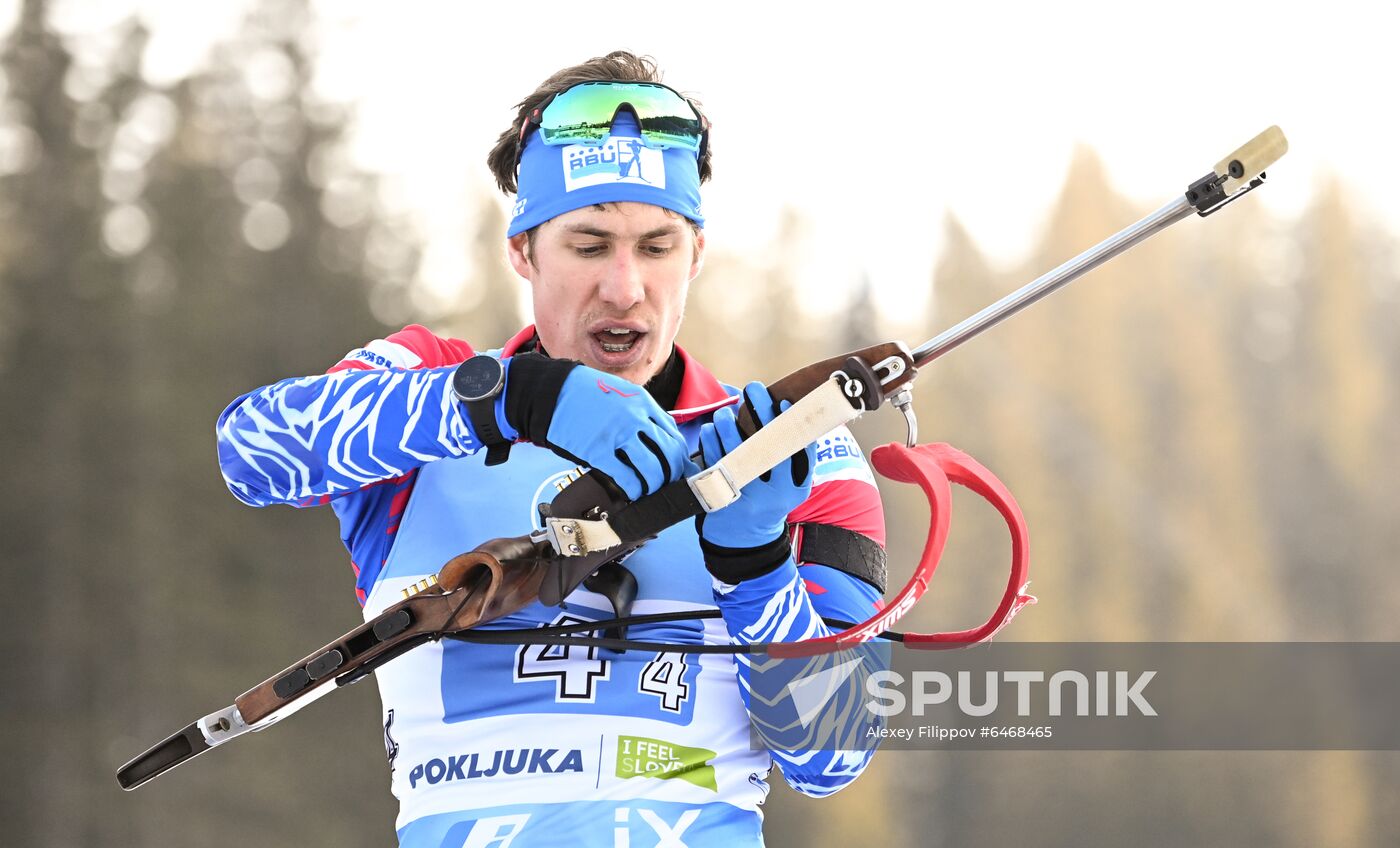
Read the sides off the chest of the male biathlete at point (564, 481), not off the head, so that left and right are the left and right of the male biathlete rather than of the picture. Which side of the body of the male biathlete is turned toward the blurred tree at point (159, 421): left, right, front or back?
back

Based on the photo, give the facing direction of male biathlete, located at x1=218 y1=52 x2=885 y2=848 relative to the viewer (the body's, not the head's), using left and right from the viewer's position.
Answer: facing the viewer

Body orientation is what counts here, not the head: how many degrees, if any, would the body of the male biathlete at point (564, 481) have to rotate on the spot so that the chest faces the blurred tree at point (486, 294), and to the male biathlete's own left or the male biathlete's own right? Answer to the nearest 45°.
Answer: approximately 180°
